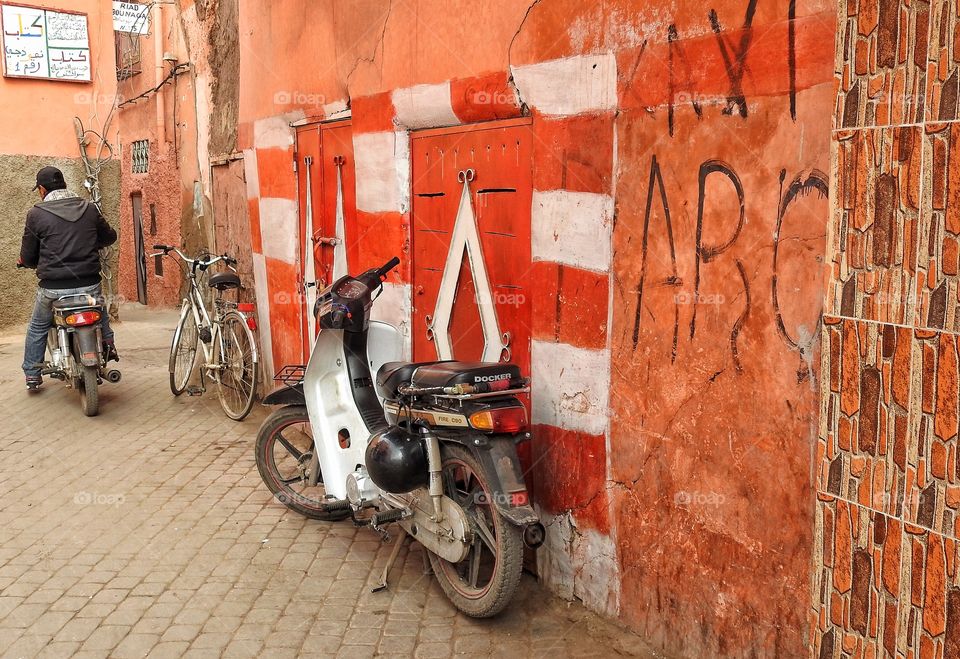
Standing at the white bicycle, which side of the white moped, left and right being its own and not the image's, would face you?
front

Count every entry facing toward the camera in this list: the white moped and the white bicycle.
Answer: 0

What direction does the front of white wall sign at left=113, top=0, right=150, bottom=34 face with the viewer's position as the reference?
facing the viewer

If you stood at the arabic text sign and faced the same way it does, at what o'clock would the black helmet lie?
The black helmet is roughly at 12 o'clock from the arabic text sign.

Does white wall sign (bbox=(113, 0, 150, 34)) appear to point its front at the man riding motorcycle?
yes

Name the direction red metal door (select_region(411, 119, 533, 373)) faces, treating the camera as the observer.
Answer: facing the viewer and to the left of the viewer

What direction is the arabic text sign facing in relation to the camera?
toward the camera

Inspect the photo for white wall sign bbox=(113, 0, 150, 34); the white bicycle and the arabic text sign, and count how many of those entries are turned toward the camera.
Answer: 2

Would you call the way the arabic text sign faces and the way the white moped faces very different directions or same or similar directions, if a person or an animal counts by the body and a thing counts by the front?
very different directions

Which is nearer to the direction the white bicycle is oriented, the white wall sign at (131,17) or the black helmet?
the white wall sign

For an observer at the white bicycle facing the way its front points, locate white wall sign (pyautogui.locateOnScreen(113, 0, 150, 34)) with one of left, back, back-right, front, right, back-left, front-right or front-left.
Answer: front-right

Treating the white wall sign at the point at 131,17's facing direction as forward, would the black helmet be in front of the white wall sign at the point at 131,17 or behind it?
in front

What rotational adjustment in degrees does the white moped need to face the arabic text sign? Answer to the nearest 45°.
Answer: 0° — it already faces it

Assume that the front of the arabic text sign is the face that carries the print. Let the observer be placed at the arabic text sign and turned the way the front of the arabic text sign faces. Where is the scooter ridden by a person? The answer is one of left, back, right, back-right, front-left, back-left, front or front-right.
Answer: front

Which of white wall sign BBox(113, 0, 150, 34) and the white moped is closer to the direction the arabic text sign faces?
the white moped
